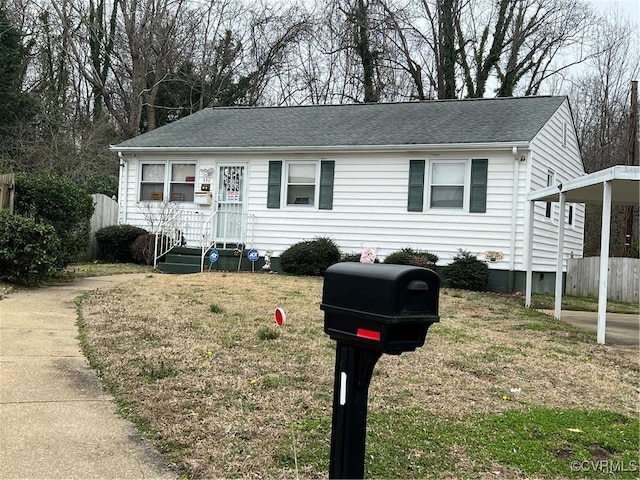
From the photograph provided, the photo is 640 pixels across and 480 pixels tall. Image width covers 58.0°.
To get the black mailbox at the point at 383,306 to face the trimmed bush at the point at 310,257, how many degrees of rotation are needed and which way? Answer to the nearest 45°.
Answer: approximately 135° to its left

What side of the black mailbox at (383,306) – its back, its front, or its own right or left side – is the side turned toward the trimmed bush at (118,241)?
back

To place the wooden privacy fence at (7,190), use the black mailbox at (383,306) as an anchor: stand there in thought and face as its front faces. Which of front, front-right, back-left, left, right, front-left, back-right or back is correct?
back

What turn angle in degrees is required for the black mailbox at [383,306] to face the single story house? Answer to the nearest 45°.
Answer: approximately 135° to its left

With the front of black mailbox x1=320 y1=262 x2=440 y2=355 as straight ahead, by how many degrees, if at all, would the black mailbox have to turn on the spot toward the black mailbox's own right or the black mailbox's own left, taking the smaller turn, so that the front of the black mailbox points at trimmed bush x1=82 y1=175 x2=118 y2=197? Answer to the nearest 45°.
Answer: approximately 180°

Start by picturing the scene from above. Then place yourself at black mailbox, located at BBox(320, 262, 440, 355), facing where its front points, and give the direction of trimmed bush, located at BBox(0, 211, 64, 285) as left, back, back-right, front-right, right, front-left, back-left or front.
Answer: back
